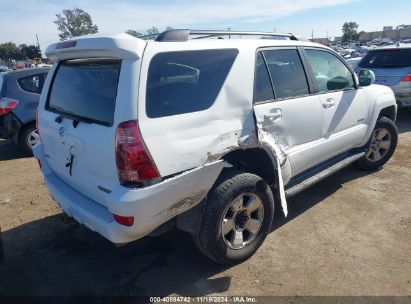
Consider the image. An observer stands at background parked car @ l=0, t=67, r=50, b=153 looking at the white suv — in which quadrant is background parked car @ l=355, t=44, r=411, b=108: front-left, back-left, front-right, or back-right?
front-left

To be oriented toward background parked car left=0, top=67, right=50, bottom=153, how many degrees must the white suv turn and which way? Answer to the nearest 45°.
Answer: approximately 90° to its left

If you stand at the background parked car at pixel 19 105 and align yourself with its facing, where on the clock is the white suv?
The white suv is roughly at 4 o'clock from the background parked car.

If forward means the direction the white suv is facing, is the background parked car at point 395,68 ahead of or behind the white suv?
ahead

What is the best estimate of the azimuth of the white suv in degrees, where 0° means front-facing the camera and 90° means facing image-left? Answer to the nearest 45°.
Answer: approximately 225°

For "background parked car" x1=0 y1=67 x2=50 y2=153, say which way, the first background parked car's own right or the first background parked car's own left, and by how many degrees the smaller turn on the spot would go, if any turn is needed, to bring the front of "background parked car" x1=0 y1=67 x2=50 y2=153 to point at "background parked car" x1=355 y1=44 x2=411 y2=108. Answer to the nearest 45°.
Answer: approximately 45° to the first background parked car's own right

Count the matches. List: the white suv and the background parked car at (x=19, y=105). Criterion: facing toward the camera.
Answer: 0

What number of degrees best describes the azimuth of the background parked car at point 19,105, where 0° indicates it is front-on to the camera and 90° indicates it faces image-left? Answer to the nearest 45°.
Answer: approximately 225°
